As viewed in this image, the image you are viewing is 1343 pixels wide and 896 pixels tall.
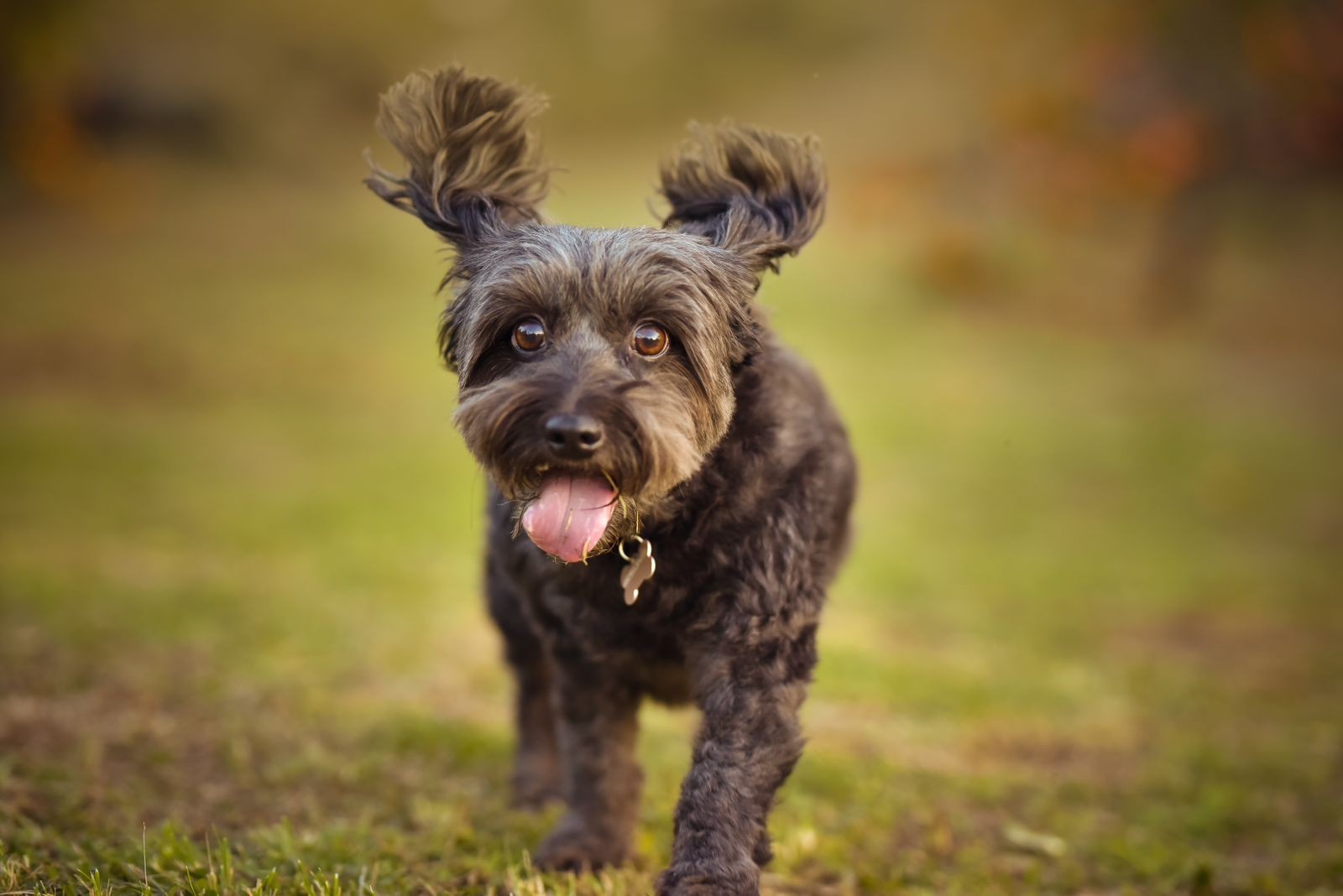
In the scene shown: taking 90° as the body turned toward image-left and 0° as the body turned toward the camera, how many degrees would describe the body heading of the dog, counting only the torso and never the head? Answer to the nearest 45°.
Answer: approximately 0°
